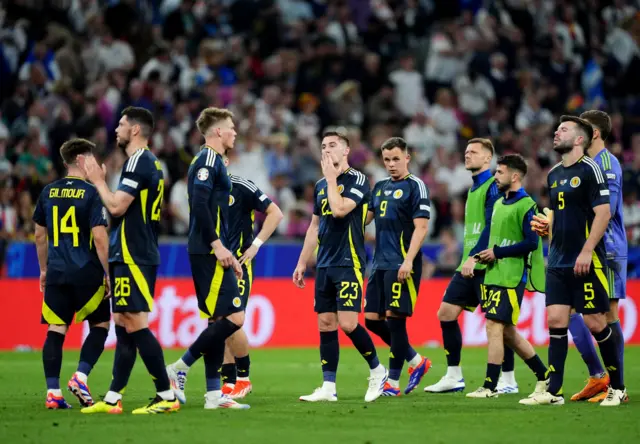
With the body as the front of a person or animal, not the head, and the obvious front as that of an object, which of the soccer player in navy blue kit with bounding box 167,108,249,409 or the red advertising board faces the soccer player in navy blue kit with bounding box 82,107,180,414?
the red advertising board

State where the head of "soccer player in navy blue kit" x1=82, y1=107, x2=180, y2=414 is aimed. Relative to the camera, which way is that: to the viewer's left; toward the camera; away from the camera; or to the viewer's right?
to the viewer's left

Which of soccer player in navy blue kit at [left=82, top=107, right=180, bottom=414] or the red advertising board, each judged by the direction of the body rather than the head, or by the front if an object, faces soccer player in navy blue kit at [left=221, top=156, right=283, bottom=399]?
the red advertising board

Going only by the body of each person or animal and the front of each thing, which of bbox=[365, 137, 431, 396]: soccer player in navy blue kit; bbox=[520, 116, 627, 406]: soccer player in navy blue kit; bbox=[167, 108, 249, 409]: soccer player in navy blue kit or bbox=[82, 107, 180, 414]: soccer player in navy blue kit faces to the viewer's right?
bbox=[167, 108, 249, 409]: soccer player in navy blue kit

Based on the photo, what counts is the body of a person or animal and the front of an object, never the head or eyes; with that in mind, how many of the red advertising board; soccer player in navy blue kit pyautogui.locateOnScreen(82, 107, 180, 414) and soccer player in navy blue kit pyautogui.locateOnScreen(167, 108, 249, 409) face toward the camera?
1

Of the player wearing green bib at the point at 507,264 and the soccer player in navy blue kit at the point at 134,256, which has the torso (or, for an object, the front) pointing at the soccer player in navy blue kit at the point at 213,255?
the player wearing green bib

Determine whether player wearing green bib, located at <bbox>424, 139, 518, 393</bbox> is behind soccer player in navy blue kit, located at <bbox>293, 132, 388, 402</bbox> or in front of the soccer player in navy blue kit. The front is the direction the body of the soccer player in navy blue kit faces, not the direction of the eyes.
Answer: behind
